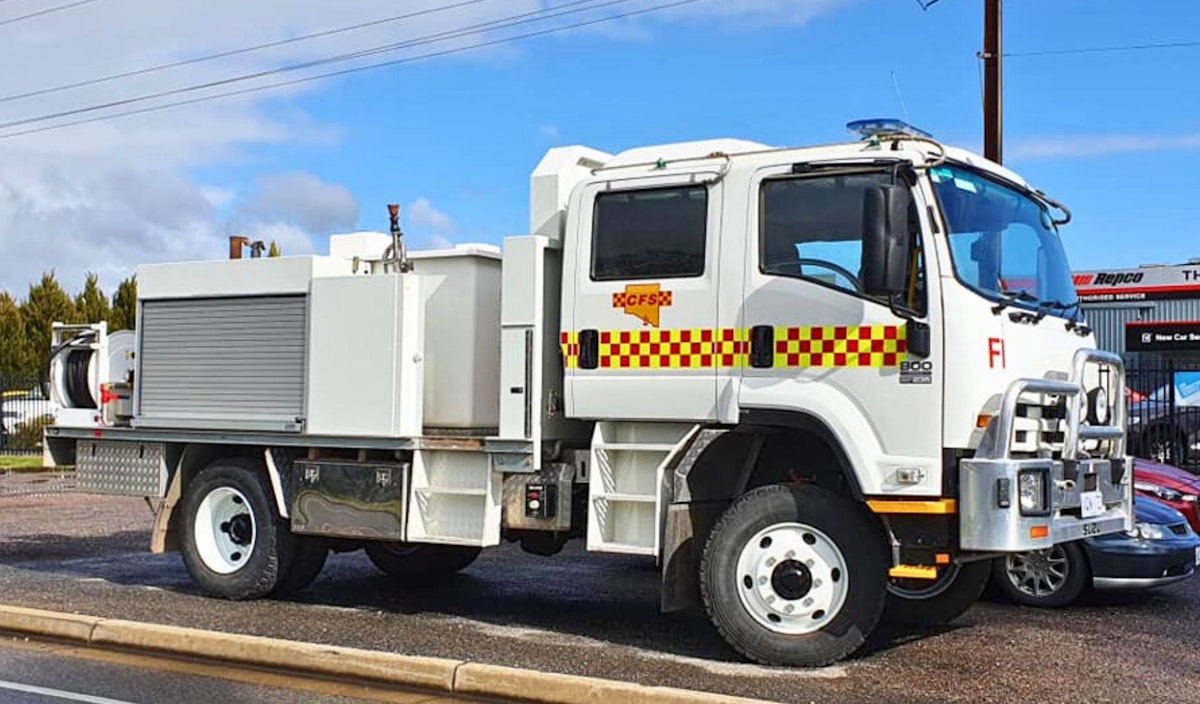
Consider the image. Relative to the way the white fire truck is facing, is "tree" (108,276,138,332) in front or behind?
behind

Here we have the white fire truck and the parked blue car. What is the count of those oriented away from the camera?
0

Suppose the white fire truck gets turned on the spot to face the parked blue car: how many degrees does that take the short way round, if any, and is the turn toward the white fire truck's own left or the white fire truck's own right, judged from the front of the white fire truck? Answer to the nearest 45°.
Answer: approximately 45° to the white fire truck's own left

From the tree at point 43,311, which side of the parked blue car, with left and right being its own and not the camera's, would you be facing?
back

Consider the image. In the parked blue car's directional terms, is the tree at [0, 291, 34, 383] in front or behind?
behind

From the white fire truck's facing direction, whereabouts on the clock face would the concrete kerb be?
The concrete kerb is roughly at 4 o'clock from the white fire truck.

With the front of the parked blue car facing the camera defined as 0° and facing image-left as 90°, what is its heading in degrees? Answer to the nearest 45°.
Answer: approximately 315°

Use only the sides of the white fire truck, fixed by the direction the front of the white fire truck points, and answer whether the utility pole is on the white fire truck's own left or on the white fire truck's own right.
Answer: on the white fire truck's own left

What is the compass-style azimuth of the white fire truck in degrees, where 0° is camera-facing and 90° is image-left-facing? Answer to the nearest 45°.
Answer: approximately 315°

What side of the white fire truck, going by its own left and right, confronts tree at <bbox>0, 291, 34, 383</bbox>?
back

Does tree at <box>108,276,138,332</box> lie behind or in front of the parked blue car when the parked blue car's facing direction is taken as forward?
behind
